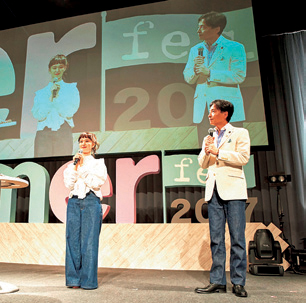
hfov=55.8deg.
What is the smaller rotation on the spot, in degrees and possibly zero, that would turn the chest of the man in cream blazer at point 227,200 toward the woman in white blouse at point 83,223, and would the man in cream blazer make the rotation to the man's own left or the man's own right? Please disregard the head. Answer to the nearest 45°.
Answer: approximately 45° to the man's own right

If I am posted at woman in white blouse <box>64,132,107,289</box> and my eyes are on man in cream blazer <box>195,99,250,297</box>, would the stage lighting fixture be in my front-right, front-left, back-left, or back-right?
front-left

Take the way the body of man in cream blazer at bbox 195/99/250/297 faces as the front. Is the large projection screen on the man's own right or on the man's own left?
on the man's own right

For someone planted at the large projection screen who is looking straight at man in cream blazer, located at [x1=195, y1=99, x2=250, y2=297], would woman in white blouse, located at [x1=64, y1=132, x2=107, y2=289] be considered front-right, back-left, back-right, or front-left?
front-right

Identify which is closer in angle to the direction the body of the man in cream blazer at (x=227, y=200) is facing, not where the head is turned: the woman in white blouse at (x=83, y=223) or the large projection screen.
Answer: the woman in white blouse

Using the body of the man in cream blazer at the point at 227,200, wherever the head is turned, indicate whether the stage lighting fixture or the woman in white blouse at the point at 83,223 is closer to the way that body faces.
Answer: the woman in white blouse

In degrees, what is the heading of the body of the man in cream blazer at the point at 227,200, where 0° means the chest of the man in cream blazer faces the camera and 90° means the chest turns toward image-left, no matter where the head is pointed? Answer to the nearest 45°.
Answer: approximately 45°
